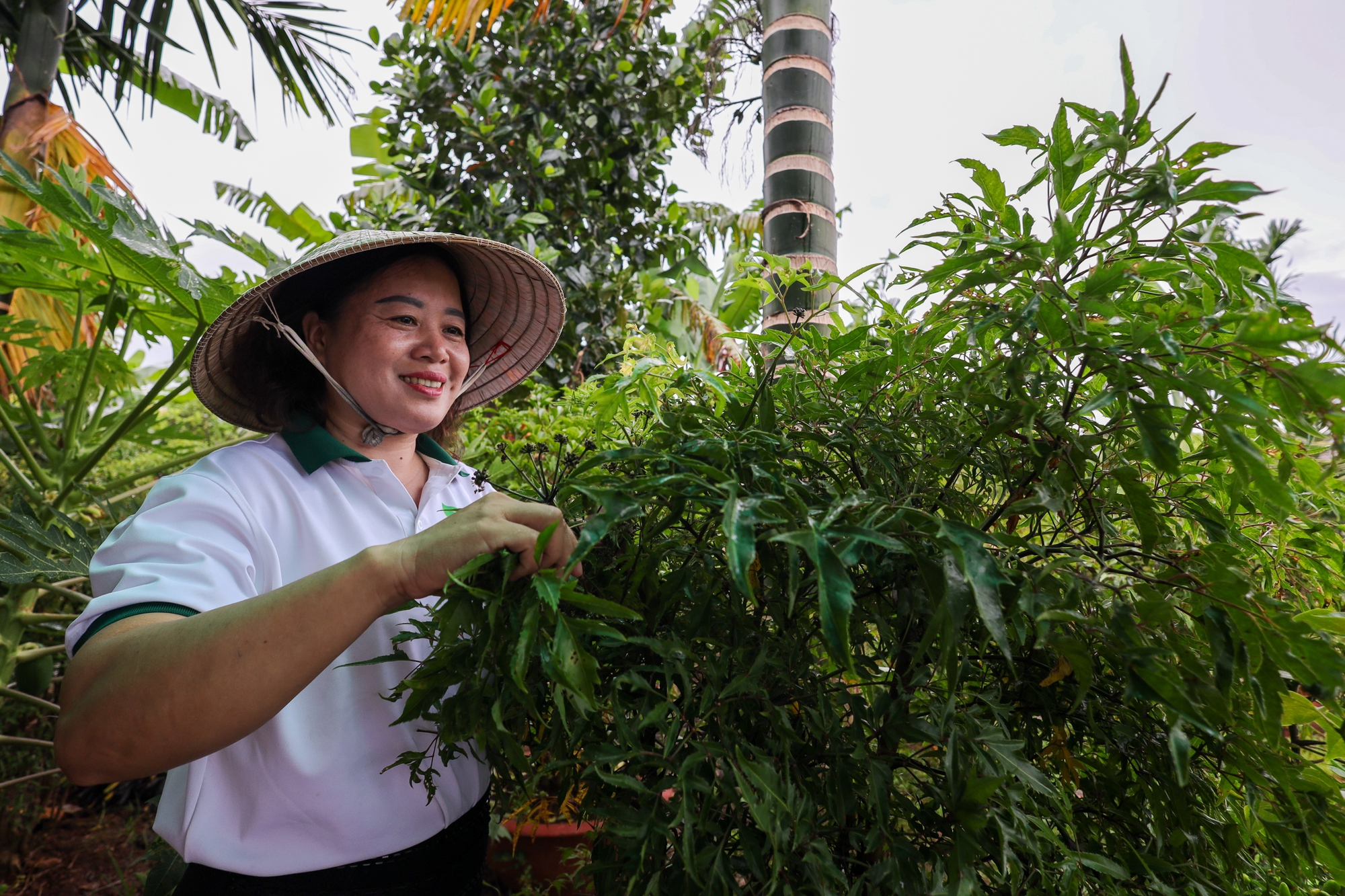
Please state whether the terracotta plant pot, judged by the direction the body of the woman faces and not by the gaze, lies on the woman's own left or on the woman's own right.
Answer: on the woman's own left

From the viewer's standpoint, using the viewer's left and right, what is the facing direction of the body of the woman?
facing the viewer and to the right of the viewer

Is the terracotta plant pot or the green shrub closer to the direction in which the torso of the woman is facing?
the green shrub

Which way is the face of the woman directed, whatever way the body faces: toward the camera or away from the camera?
toward the camera

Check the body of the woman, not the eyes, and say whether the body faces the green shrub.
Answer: yes
